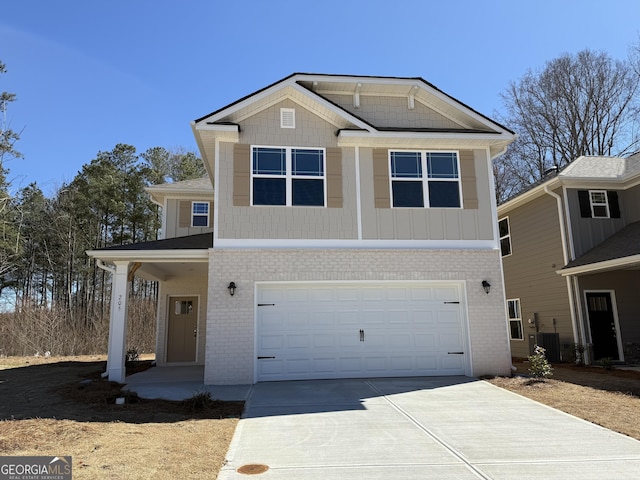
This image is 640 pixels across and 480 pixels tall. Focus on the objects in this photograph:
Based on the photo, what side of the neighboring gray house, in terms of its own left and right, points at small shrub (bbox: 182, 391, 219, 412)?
right

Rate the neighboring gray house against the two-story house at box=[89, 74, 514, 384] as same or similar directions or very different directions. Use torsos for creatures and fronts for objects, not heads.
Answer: same or similar directions

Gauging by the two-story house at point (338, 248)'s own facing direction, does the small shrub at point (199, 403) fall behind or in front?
in front

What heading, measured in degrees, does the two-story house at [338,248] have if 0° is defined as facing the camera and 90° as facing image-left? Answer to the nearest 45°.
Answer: approximately 0°

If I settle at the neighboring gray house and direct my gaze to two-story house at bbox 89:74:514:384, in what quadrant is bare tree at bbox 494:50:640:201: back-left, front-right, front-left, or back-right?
back-right

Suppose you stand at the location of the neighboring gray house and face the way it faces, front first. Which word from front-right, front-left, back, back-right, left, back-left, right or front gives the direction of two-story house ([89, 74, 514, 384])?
right

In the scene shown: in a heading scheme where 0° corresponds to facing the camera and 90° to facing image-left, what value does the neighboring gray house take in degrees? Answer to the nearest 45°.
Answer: approximately 315°

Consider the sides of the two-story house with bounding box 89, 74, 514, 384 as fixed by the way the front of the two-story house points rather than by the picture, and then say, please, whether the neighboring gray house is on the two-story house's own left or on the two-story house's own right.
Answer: on the two-story house's own left

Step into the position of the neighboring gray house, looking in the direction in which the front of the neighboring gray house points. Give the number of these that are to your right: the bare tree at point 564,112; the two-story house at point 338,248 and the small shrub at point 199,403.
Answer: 2

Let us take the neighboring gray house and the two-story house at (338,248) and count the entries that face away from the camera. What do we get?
0

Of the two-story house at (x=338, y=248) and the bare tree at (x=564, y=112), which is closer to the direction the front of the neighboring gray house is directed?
the two-story house

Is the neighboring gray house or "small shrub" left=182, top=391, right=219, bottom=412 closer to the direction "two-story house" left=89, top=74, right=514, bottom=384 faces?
the small shrub
